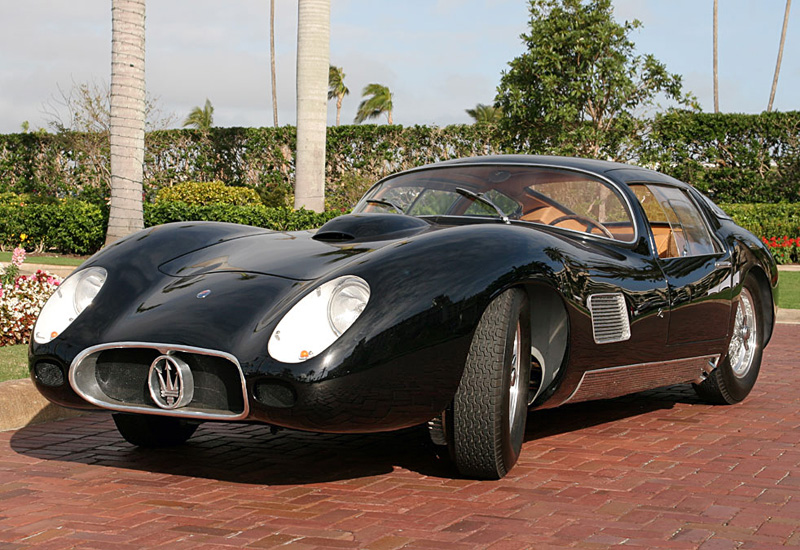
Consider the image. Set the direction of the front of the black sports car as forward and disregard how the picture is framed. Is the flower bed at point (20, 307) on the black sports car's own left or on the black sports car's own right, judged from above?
on the black sports car's own right

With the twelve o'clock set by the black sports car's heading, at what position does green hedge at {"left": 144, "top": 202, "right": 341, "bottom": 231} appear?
The green hedge is roughly at 4 o'clock from the black sports car.

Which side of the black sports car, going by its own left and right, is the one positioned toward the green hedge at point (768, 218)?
back

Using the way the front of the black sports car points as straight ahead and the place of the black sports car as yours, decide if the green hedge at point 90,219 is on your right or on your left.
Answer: on your right

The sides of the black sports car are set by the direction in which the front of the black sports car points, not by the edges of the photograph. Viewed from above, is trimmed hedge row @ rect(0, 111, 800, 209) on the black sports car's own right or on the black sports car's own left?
on the black sports car's own right

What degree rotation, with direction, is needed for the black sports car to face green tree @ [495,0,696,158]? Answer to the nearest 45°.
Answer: approximately 135° to its right

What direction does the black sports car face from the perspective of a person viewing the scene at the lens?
facing the viewer and to the left of the viewer
